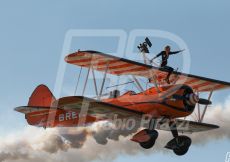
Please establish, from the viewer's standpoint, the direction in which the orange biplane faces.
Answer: facing the viewer and to the right of the viewer
